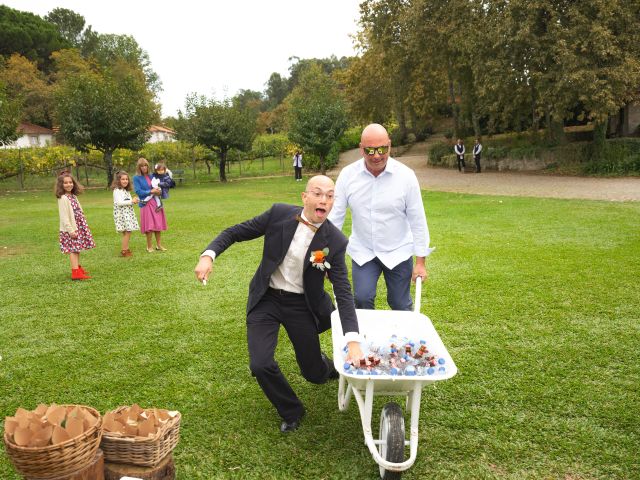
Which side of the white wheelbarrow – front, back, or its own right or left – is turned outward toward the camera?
front

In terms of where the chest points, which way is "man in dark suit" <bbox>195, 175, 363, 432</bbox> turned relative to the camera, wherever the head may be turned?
toward the camera

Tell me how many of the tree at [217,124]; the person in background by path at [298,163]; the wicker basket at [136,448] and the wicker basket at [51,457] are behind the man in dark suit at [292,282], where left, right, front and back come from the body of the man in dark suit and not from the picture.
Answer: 2

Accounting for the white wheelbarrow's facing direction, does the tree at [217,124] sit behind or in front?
behind

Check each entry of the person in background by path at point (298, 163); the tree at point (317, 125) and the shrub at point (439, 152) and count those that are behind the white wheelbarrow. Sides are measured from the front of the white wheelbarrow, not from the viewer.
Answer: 3

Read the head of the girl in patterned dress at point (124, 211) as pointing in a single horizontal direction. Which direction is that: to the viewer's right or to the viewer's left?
to the viewer's right

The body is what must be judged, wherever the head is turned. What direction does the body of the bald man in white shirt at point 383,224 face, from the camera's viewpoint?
toward the camera

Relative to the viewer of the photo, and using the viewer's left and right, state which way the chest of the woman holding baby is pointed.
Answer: facing the viewer and to the right of the viewer

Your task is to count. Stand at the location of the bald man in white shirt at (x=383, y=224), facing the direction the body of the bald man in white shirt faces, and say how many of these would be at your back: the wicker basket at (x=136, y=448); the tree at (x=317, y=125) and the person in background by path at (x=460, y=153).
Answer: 2
